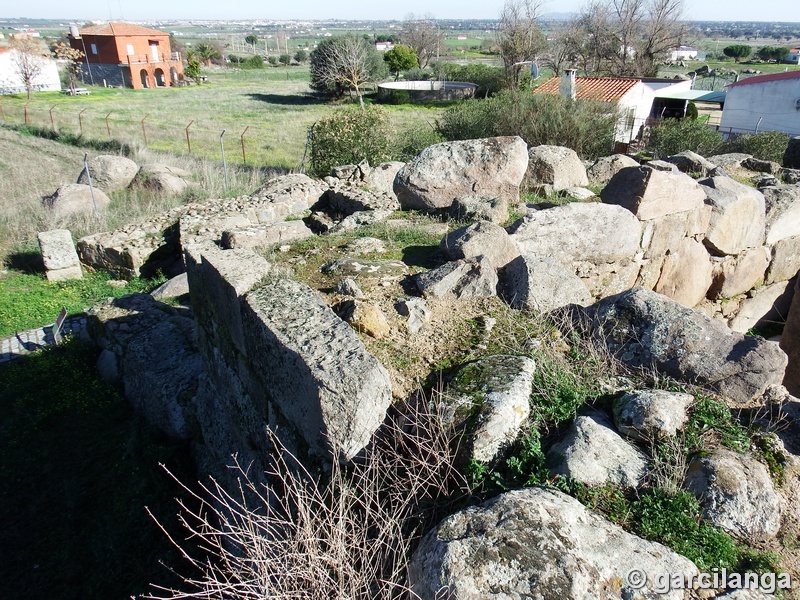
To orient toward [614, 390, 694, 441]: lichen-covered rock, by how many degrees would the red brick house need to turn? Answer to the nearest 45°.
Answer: approximately 45° to its right

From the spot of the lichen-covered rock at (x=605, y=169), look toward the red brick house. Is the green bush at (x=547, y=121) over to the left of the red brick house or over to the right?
right

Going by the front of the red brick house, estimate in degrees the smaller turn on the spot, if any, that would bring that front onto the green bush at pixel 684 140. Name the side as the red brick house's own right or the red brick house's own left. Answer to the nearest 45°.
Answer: approximately 45° to the red brick house's own right

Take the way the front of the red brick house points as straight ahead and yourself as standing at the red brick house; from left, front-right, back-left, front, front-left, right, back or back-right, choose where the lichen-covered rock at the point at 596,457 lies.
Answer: front-right

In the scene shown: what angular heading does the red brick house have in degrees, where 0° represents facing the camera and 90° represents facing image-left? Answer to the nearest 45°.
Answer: approximately 315°

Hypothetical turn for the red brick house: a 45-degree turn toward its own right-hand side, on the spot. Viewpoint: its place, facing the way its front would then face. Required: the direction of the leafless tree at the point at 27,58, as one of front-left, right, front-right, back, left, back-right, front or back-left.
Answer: front-right

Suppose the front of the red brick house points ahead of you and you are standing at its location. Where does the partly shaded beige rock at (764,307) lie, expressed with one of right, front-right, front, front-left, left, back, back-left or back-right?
front-right
